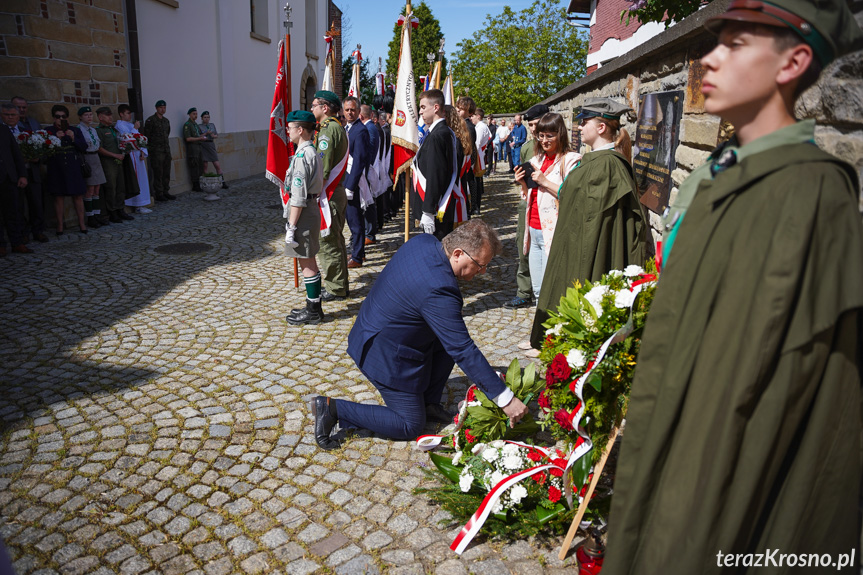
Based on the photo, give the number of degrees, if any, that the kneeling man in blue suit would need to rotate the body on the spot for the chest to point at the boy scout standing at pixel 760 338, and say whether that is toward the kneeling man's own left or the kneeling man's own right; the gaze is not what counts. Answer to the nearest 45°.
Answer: approximately 90° to the kneeling man's own right

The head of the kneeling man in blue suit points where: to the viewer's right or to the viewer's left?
to the viewer's right

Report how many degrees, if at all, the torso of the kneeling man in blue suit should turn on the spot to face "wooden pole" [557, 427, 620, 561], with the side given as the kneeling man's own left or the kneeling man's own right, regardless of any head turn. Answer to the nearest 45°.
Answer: approximately 45° to the kneeling man's own right

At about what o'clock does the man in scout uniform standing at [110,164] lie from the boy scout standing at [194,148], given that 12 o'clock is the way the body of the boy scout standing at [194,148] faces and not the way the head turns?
the man in scout uniform standing at [110,164] is roughly at 2 o'clock from the boy scout standing at [194,148].

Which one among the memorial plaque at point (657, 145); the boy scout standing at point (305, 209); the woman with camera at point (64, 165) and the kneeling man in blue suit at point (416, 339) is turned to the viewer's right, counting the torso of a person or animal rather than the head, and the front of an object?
the kneeling man in blue suit

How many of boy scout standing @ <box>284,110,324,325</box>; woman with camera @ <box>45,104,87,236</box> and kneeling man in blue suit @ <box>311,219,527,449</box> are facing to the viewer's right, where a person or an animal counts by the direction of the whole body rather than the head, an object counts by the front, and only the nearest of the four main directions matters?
1

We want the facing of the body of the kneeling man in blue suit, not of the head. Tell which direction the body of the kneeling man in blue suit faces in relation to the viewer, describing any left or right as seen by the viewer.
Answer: facing to the right of the viewer

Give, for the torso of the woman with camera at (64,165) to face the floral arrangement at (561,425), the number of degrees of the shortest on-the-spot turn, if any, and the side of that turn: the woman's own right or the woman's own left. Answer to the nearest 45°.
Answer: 0° — they already face it

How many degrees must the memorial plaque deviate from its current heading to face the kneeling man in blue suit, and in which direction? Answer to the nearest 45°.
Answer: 0° — it already faces them

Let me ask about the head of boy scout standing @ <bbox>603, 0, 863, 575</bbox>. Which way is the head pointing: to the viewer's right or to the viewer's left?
to the viewer's left
